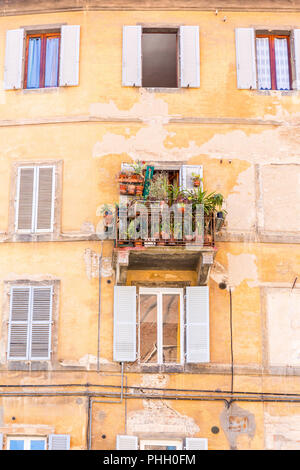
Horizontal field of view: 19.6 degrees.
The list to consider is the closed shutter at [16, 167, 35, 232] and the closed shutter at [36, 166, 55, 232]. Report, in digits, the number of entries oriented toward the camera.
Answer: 2

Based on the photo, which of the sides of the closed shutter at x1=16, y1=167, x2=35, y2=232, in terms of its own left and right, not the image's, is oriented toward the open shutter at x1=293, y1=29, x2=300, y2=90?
left

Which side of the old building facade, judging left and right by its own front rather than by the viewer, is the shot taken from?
front

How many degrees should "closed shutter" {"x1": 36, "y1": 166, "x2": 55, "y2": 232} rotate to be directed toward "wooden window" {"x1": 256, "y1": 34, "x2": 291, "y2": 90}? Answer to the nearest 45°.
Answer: approximately 90° to its left

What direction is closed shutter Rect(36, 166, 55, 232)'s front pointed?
toward the camera

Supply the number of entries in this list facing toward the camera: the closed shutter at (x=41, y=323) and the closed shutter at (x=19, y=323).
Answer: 2

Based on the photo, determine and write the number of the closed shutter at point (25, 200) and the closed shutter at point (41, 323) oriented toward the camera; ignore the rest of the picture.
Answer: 2

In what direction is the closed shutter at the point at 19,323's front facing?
toward the camera

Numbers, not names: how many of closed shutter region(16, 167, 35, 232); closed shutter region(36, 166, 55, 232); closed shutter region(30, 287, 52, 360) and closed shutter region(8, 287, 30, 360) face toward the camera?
4

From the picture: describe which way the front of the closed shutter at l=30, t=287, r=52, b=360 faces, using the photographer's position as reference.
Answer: facing the viewer

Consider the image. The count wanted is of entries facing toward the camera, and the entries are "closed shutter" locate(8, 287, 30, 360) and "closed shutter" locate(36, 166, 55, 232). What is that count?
2
